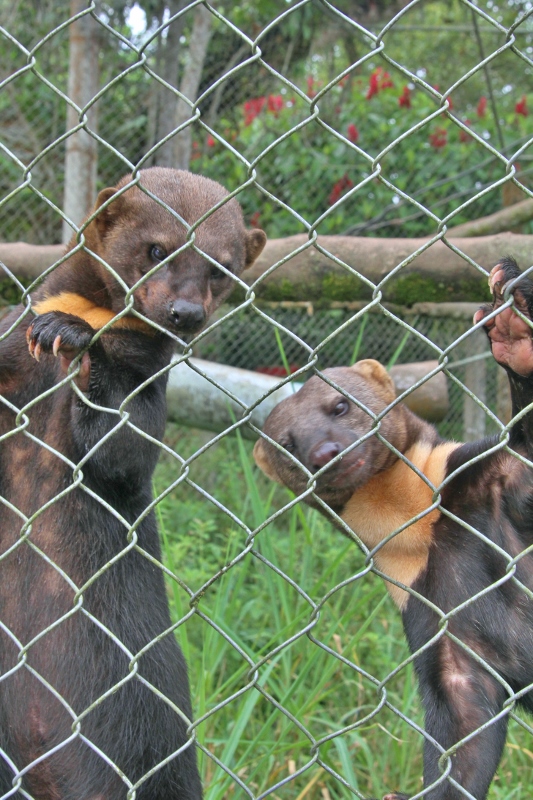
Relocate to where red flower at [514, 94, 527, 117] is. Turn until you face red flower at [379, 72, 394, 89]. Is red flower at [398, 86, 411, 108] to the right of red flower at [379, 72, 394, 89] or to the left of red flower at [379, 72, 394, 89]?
left

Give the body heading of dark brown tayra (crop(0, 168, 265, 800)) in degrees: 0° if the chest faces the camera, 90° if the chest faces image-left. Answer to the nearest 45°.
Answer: approximately 0°

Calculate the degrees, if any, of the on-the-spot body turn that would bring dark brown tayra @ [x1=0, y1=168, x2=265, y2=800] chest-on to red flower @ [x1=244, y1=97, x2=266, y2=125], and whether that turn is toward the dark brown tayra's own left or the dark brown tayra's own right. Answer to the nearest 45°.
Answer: approximately 135° to the dark brown tayra's own left

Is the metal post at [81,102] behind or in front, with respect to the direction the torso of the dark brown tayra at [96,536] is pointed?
behind

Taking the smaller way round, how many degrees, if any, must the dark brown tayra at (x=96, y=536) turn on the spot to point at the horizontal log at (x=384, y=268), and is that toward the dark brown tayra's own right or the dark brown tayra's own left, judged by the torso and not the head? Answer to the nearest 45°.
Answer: approximately 135° to the dark brown tayra's own left

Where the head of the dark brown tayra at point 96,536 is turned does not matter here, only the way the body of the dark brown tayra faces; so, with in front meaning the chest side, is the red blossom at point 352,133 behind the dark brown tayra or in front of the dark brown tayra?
behind

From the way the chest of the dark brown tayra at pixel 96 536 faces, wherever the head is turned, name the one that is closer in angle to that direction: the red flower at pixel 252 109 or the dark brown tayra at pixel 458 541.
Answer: the dark brown tayra
